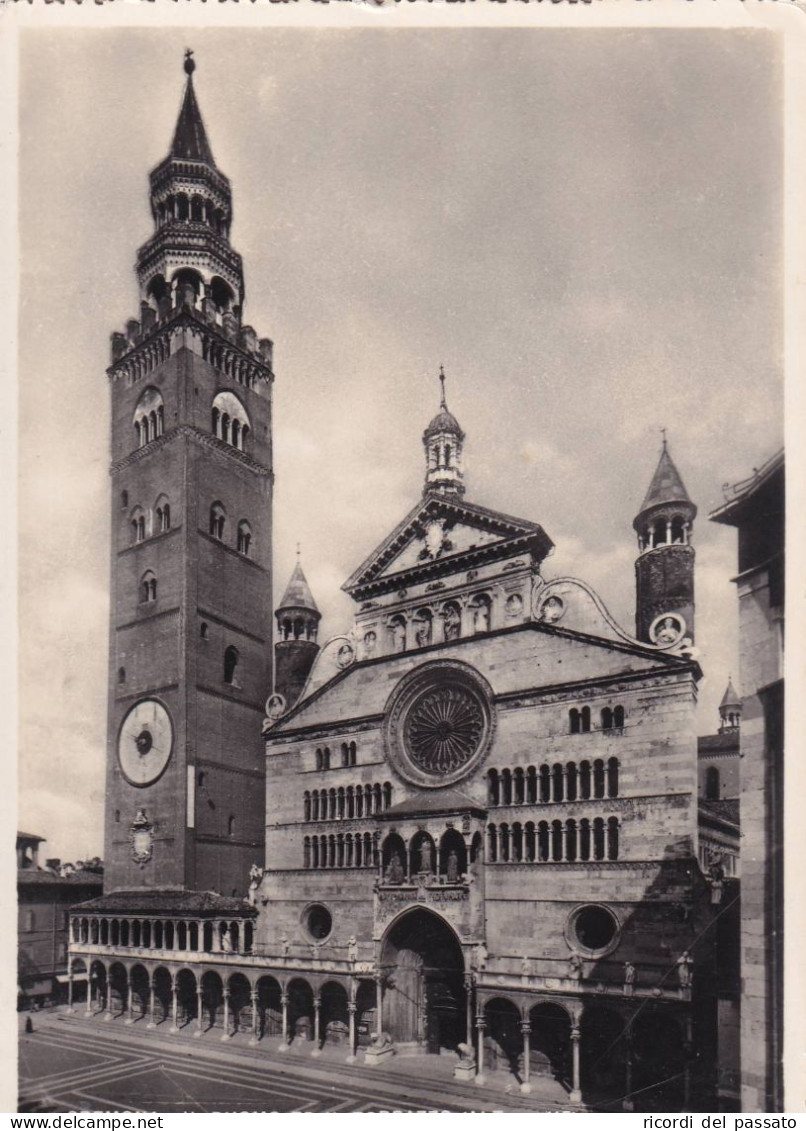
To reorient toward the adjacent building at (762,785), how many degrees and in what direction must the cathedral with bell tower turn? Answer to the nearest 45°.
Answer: approximately 45° to its left

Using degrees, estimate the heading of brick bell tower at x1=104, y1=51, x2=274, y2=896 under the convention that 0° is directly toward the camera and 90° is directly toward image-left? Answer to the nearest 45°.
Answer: approximately 45°

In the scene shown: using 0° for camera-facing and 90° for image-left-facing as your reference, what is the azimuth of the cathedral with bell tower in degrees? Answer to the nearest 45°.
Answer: approximately 45°
